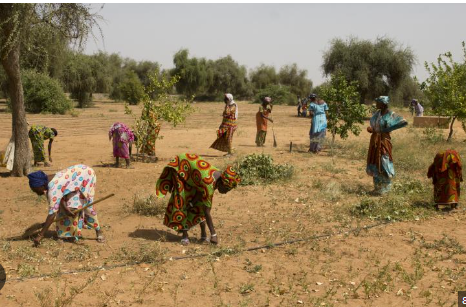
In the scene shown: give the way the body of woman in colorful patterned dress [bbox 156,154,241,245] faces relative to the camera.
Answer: to the viewer's right

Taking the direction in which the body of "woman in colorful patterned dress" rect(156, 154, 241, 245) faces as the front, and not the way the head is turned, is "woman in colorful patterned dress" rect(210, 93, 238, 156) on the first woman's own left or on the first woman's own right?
on the first woman's own left

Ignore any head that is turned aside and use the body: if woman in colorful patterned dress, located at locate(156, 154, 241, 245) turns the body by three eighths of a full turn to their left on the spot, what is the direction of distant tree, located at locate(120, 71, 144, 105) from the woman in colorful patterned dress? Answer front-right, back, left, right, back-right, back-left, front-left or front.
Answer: front-right

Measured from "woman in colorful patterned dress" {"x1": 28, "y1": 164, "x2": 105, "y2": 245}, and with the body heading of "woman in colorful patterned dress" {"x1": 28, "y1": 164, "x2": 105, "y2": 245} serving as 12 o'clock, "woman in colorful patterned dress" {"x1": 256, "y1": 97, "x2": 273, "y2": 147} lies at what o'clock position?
"woman in colorful patterned dress" {"x1": 256, "y1": 97, "x2": 273, "y2": 147} is roughly at 4 o'clock from "woman in colorful patterned dress" {"x1": 28, "y1": 164, "x2": 105, "y2": 245}.

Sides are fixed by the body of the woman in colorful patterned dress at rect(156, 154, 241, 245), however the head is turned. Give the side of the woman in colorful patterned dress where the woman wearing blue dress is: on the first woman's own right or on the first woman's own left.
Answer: on the first woman's own left

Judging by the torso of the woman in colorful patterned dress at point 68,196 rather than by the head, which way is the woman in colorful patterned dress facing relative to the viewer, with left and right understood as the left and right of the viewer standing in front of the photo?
facing to the left of the viewer

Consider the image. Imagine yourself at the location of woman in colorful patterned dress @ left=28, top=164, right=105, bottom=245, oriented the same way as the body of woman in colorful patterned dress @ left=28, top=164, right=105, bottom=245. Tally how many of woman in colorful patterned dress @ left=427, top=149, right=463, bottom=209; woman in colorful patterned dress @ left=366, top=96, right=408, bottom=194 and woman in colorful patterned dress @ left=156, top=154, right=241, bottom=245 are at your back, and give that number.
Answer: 3

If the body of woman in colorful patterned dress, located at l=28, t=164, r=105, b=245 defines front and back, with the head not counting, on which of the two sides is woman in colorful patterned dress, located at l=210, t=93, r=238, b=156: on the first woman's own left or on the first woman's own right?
on the first woman's own right

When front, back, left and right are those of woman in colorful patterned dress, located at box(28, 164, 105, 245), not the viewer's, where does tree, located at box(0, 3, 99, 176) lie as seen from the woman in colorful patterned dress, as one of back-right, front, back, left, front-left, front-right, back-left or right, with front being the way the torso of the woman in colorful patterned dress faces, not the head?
right

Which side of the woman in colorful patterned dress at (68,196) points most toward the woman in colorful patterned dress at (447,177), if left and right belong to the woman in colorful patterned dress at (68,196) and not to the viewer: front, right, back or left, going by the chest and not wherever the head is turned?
back
